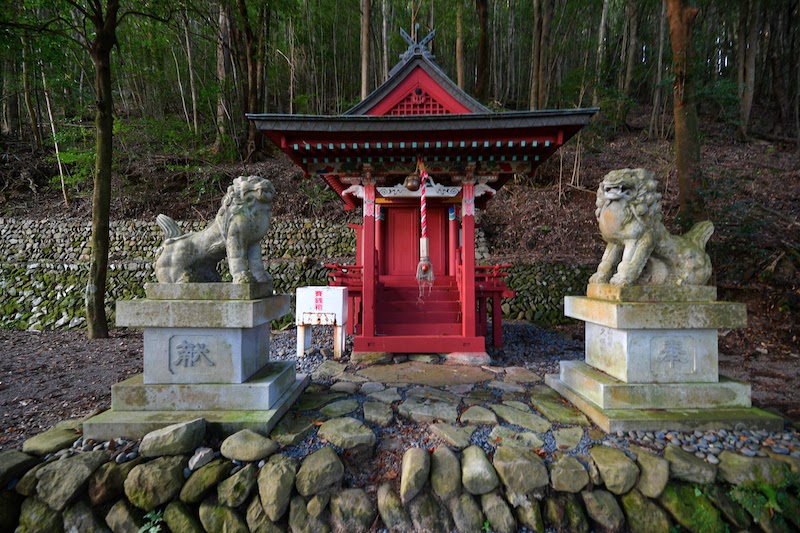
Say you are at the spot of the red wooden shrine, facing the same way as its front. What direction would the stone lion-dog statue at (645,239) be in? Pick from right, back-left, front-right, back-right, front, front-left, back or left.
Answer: front-left

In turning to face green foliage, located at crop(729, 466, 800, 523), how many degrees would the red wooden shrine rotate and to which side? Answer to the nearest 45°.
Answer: approximately 45° to its left

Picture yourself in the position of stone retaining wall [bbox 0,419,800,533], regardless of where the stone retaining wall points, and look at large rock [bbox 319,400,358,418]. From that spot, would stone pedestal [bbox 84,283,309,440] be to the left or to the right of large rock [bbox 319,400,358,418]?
left

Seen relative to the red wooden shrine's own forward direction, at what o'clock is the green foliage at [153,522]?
The green foliage is roughly at 1 o'clock from the red wooden shrine.

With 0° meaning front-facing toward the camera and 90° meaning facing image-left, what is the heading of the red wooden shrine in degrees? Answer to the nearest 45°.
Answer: approximately 0°

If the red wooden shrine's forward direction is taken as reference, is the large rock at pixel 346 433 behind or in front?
in front

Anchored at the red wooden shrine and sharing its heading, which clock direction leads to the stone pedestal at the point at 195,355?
The stone pedestal is roughly at 1 o'clock from the red wooden shrine.

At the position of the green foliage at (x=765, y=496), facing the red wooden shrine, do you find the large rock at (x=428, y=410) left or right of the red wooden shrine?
left

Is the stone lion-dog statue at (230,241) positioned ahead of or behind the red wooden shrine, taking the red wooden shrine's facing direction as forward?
ahead
